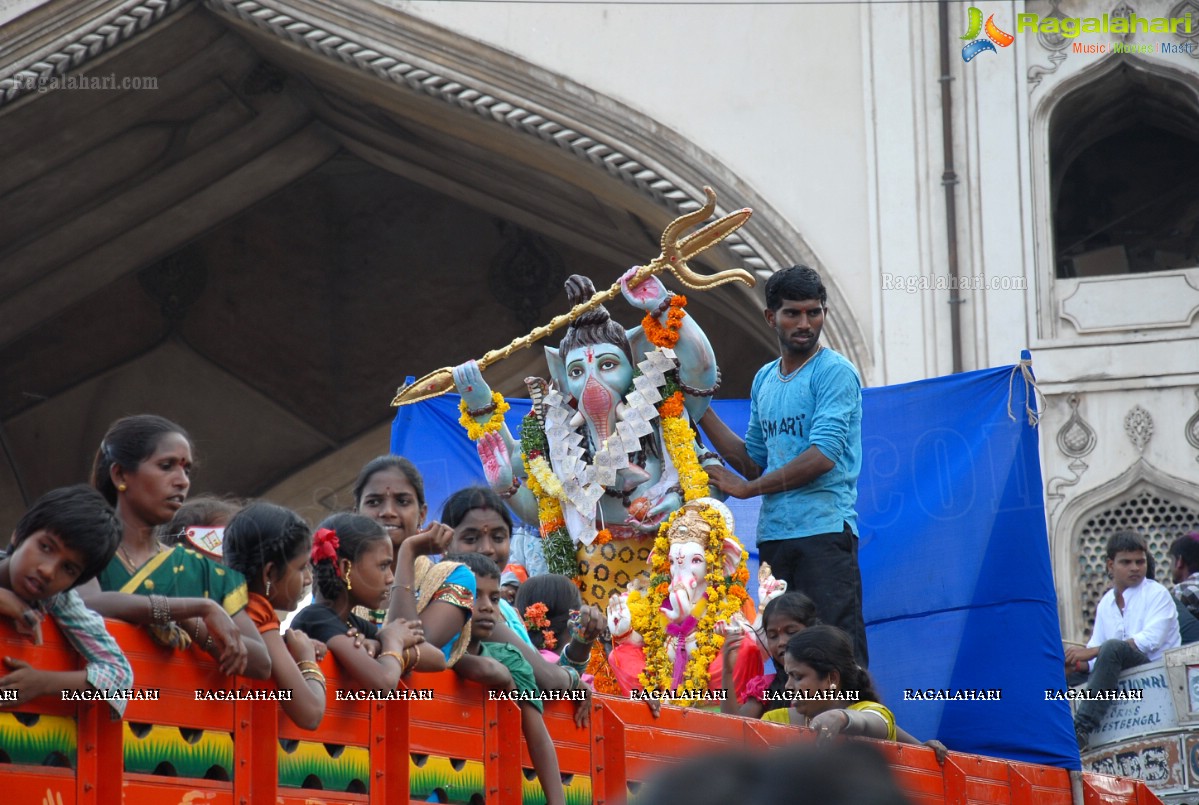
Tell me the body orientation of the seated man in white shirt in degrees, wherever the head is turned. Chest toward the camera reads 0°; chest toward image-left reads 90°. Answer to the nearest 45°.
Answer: approximately 45°

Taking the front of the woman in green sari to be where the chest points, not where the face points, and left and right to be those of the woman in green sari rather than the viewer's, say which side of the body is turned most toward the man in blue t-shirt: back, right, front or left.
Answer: left

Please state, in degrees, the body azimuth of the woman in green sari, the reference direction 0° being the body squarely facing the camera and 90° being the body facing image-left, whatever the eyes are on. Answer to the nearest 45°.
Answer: approximately 315°

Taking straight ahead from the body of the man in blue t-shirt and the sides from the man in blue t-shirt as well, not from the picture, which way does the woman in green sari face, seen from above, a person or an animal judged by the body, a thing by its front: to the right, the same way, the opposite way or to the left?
to the left

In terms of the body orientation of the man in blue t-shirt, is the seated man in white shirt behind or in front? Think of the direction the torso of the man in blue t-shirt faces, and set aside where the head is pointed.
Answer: behind

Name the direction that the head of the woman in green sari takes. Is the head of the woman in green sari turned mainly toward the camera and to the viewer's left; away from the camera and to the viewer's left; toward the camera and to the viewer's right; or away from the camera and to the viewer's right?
toward the camera and to the viewer's right

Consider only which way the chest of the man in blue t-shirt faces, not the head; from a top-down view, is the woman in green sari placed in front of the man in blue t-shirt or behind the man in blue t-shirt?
in front

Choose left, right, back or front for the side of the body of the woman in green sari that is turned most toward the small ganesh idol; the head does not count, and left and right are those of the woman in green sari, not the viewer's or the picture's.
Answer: left

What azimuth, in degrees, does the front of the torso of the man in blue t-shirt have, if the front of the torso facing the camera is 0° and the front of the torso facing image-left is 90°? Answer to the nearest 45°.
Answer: approximately 45°
